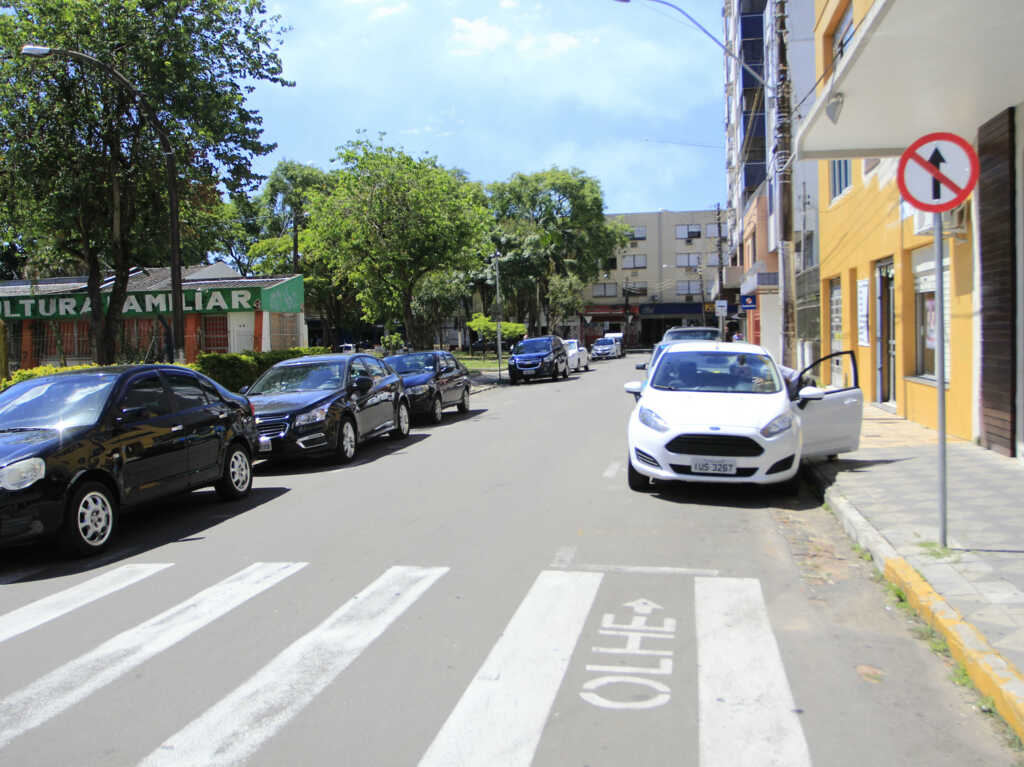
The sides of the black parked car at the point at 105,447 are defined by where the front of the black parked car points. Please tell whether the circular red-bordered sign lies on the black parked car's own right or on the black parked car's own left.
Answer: on the black parked car's own left

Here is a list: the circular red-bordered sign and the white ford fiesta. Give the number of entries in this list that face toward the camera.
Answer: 2

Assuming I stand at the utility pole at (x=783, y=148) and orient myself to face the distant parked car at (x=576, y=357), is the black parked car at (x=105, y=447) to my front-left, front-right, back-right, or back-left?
back-left

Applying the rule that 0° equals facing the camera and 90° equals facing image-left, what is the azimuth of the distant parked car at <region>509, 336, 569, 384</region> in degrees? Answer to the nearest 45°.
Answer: approximately 45°

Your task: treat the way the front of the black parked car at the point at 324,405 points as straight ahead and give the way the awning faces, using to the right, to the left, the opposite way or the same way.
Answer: to the right

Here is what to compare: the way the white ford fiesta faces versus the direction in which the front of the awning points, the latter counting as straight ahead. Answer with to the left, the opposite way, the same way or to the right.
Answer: to the left

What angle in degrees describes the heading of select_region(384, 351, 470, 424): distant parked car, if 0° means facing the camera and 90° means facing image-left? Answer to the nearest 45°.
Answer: approximately 45°

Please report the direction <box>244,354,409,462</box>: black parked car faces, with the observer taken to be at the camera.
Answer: facing the viewer and to the left of the viewer

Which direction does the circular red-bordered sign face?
toward the camera

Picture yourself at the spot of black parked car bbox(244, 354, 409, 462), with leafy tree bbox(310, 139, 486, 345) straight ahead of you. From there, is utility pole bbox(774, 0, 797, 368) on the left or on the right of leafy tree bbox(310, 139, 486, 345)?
right

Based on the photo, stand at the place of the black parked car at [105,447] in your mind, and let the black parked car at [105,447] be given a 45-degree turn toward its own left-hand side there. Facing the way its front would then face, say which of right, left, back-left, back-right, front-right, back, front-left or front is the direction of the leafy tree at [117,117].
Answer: back

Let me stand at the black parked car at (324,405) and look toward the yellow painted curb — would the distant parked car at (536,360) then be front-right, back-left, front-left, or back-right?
back-left

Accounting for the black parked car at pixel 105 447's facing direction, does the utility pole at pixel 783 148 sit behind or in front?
behind

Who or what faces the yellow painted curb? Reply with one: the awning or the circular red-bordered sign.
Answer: the circular red-bordered sign

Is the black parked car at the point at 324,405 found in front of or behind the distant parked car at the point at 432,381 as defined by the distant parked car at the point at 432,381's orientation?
in front
